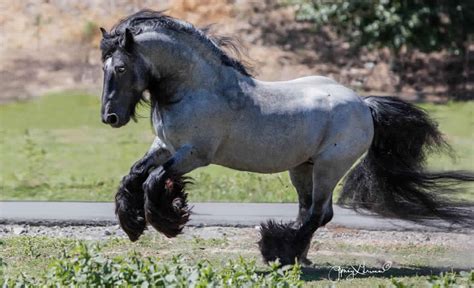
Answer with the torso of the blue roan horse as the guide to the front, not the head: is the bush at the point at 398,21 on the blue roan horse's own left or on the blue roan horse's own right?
on the blue roan horse's own right

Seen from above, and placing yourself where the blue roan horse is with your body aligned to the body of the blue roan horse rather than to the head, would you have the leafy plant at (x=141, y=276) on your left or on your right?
on your left

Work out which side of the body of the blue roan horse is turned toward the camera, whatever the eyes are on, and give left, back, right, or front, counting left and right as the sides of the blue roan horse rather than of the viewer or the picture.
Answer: left
